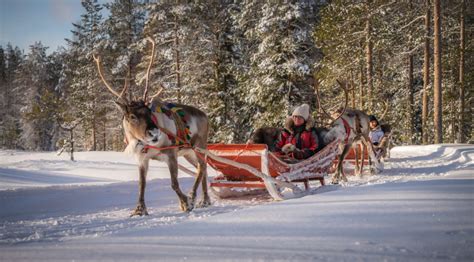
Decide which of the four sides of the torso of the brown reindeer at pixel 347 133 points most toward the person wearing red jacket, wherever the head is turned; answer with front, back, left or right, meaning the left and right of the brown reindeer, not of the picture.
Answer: front

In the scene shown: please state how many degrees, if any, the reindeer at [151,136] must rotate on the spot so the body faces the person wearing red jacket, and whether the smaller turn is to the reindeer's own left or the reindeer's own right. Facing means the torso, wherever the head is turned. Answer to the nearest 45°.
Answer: approximately 180°

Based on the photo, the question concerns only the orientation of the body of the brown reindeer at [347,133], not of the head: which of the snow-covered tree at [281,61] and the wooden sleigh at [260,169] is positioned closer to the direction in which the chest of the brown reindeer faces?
the wooden sleigh

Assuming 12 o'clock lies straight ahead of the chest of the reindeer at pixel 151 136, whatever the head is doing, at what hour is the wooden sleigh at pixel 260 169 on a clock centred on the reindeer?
The wooden sleigh is roughly at 7 o'clock from the reindeer.

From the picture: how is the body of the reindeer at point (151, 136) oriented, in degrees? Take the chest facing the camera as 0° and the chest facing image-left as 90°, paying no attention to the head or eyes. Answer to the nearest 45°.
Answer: approximately 45°

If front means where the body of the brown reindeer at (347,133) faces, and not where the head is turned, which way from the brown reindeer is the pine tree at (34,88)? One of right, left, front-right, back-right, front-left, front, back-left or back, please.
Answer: right

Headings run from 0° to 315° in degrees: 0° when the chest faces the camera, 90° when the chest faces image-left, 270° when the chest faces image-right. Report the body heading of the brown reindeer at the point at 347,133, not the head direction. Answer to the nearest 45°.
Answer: approximately 45°

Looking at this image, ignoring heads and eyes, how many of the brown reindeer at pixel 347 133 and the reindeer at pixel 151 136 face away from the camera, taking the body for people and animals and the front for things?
0

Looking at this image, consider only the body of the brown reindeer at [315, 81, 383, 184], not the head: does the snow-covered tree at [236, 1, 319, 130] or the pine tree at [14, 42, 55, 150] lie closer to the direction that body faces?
the pine tree

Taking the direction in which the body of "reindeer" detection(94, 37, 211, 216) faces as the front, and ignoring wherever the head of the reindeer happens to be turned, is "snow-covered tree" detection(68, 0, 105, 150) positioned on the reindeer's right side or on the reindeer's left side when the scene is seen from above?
on the reindeer's right side

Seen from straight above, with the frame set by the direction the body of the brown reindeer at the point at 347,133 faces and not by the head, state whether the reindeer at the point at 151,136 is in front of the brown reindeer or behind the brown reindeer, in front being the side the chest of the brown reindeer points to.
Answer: in front

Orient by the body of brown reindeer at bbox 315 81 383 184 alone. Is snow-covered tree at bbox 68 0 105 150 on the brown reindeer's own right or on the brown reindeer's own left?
on the brown reindeer's own right

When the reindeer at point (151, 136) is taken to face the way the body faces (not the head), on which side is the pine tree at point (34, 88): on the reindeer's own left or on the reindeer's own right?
on the reindeer's own right
